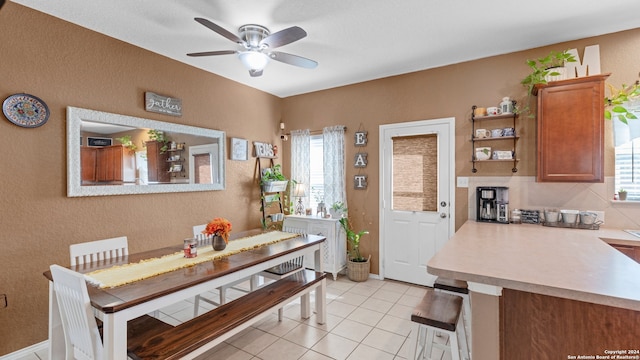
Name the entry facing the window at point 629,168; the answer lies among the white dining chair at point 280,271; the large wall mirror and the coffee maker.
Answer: the large wall mirror

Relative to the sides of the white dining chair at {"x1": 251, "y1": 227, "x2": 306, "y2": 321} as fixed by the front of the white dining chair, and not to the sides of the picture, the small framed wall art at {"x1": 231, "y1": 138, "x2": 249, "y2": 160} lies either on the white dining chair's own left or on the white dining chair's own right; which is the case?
on the white dining chair's own right

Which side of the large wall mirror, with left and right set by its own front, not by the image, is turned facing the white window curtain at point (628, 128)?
front

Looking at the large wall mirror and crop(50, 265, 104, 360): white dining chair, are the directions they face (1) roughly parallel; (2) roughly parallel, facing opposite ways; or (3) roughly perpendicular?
roughly perpendicular

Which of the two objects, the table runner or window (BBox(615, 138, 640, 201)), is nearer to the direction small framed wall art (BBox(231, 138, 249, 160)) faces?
the window

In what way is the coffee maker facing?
toward the camera

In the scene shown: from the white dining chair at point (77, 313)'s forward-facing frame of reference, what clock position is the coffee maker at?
The coffee maker is roughly at 2 o'clock from the white dining chair.

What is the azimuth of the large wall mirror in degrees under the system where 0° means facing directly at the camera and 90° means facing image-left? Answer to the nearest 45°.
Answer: approximately 315°

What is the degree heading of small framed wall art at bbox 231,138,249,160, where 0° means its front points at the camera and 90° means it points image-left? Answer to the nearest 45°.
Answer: approximately 315°

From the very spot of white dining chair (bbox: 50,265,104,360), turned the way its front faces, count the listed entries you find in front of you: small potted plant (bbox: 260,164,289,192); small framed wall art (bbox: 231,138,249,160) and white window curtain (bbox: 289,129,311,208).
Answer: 3

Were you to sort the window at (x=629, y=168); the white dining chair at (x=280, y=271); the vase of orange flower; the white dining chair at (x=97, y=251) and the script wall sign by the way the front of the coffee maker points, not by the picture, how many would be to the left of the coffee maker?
1

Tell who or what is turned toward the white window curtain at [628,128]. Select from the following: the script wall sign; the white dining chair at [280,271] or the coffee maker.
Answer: the script wall sign

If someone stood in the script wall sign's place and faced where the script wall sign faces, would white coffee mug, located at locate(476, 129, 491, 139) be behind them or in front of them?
in front

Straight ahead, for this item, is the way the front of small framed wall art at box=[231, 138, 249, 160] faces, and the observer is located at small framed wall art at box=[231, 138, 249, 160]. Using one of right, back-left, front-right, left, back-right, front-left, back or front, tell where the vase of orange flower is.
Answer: front-right

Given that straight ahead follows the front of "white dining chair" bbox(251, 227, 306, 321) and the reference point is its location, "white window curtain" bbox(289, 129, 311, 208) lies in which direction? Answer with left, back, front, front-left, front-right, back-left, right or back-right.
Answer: back-right

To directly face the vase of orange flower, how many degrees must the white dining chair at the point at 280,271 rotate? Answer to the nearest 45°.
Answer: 0° — it already faces it

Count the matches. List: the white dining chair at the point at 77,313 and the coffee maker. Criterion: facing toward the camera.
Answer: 1

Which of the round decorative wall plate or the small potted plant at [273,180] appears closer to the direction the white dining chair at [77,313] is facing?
the small potted plant

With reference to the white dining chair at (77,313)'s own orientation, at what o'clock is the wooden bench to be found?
The wooden bench is roughly at 2 o'clock from the white dining chair.

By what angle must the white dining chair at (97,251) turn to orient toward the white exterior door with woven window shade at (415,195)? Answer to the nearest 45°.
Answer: approximately 45° to its left
